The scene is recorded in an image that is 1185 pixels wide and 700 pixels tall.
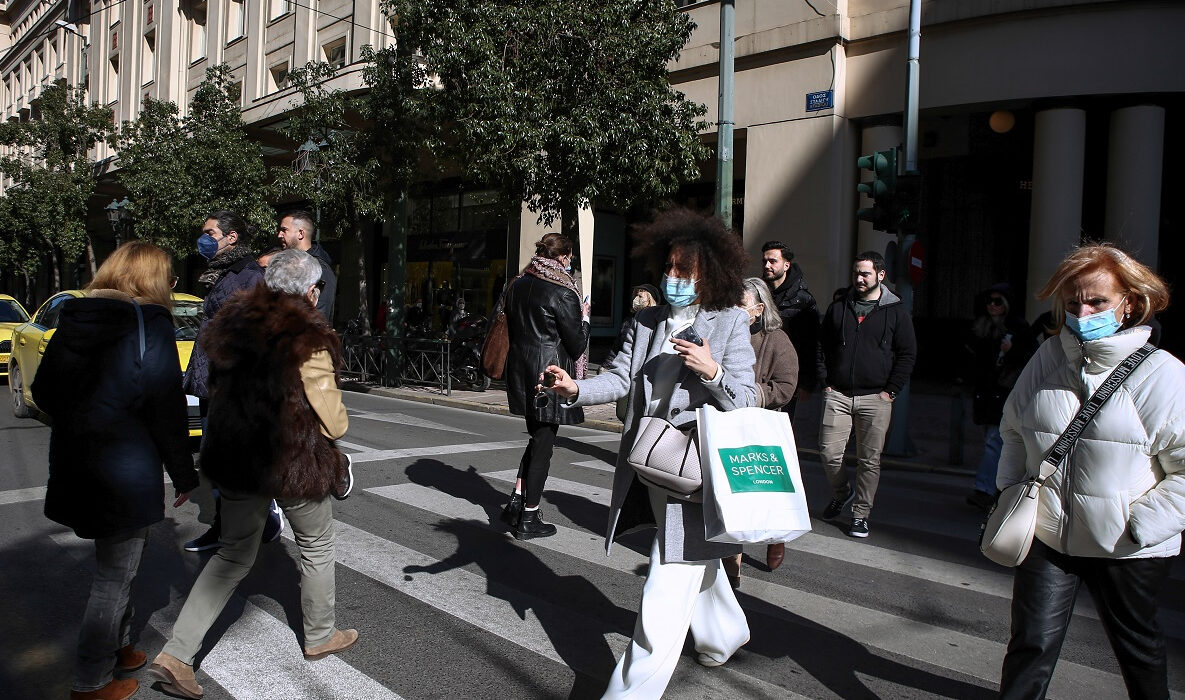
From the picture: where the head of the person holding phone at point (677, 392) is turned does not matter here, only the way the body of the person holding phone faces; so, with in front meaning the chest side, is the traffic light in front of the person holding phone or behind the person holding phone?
behind

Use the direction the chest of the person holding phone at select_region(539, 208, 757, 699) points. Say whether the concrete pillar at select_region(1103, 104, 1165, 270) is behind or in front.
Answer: behind

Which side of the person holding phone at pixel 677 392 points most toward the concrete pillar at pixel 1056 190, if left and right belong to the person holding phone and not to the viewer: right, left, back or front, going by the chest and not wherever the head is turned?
back

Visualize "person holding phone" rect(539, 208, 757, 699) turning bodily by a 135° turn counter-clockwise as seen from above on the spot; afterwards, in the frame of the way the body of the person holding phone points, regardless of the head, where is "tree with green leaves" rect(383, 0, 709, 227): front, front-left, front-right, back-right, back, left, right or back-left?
left

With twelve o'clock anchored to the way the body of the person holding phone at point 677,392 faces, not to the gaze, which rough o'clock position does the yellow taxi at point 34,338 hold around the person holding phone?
The yellow taxi is roughly at 3 o'clock from the person holding phone.

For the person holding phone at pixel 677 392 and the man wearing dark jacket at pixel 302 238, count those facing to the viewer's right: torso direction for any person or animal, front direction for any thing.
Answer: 0

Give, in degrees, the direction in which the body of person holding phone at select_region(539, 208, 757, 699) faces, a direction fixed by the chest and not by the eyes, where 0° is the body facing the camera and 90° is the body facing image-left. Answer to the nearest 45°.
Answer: approximately 45°
